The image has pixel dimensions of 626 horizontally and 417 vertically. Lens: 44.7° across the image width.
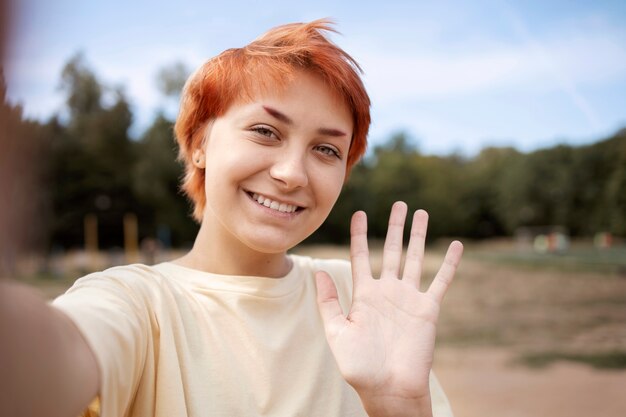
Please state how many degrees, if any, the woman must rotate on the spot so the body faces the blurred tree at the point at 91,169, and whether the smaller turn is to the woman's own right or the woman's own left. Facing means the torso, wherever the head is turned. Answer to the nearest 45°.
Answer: approximately 180°

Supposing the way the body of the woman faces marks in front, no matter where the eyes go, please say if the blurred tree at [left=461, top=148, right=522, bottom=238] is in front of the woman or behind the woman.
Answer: behind

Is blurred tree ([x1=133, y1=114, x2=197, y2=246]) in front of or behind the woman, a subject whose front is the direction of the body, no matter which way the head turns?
behind

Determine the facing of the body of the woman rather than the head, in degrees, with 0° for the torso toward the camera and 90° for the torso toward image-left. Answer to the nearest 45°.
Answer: approximately 0°

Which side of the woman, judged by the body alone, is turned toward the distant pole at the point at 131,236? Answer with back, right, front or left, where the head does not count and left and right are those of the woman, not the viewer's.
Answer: back
